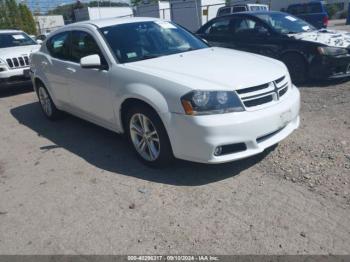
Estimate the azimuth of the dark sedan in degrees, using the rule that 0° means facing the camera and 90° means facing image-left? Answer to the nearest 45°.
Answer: approximately 315°

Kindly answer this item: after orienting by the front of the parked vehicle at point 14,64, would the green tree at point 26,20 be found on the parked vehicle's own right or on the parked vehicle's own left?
on the parked vehicle's own left

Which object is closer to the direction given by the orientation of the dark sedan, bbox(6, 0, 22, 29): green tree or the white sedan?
the white sedan

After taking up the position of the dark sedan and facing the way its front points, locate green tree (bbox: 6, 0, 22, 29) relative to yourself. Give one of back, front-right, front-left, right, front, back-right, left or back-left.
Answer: back

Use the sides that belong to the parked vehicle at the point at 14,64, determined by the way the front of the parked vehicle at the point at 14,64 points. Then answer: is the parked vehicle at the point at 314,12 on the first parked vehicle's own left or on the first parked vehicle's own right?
on the first parked vehicle's own left

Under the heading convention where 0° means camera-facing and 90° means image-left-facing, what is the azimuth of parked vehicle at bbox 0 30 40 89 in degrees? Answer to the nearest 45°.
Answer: approximately 315°

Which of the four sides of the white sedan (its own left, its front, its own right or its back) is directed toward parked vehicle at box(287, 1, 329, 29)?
left

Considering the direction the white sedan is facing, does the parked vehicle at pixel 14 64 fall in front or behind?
behind

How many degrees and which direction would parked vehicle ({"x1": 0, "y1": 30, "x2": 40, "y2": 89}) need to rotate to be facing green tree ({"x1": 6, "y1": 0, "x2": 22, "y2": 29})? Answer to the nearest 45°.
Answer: approximately 135° to its left

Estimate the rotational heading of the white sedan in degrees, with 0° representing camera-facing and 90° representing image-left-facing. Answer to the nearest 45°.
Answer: approximately 315°

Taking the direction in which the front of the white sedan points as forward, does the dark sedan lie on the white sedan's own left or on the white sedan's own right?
on the white sedan's own left

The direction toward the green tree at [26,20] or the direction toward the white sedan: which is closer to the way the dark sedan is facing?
the white sedan
